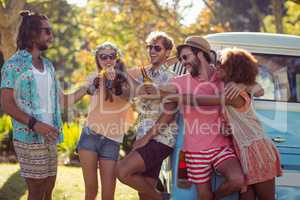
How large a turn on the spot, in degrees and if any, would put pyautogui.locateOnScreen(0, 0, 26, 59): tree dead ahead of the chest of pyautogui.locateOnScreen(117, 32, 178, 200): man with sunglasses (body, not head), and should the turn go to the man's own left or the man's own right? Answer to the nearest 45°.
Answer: approximately 90° to the man's own right

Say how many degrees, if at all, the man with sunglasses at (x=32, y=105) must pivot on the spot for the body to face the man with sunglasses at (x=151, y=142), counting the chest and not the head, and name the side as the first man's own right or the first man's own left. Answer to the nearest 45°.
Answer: approximately 45° to the first man's own left

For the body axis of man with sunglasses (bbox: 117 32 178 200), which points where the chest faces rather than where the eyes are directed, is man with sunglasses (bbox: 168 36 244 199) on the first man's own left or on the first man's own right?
on the first man's own left

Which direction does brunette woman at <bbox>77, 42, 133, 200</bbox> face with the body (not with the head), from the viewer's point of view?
toward the camera

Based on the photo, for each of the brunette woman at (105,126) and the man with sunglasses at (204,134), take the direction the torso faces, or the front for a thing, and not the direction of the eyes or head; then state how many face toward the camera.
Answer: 2

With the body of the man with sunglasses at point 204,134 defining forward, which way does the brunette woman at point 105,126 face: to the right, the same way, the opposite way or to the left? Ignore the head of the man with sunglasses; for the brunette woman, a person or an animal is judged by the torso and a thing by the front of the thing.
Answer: the same way

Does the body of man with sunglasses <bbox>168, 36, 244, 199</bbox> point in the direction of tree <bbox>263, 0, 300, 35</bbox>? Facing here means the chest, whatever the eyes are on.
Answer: no

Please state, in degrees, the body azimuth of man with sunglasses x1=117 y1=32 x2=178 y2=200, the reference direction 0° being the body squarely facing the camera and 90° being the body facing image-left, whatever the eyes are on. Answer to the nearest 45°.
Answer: approximately 45°

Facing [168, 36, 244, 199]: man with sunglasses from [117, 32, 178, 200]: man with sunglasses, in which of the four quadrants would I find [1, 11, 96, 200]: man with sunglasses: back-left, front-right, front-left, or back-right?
back-right

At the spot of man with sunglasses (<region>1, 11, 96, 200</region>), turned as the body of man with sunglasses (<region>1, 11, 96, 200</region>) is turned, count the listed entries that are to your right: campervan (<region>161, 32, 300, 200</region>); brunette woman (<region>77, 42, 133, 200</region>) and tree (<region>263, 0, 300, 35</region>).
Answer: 0

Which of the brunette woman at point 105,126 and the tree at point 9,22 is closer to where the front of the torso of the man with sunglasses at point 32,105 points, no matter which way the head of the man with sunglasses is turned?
the brunette woman

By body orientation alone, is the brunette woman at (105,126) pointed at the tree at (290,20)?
no

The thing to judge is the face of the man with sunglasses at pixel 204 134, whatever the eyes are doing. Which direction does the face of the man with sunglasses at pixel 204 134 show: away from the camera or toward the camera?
toward the camera

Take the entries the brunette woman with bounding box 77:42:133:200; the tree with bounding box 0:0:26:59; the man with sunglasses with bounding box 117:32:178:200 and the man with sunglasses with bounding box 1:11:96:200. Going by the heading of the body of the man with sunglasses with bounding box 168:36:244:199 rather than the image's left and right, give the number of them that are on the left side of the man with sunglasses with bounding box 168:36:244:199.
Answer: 0

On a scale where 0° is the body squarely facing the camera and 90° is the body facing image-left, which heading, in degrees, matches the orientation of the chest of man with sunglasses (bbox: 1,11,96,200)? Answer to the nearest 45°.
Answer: approximately 315°

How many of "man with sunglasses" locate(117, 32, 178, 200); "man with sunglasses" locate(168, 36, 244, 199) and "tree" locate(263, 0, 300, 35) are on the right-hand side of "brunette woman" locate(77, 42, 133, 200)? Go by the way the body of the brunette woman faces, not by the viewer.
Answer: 0

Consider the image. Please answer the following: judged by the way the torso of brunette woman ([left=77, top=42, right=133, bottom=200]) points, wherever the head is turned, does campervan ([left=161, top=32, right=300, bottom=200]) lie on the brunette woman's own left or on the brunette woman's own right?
on the brunette woman's own left
